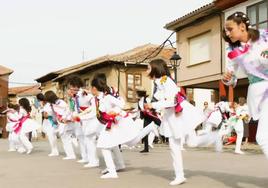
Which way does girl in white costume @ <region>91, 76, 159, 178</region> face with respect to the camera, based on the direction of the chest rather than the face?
to the viewer's left

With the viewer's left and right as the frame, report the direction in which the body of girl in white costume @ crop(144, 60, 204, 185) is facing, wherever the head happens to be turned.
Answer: facing to the left of the viewer
